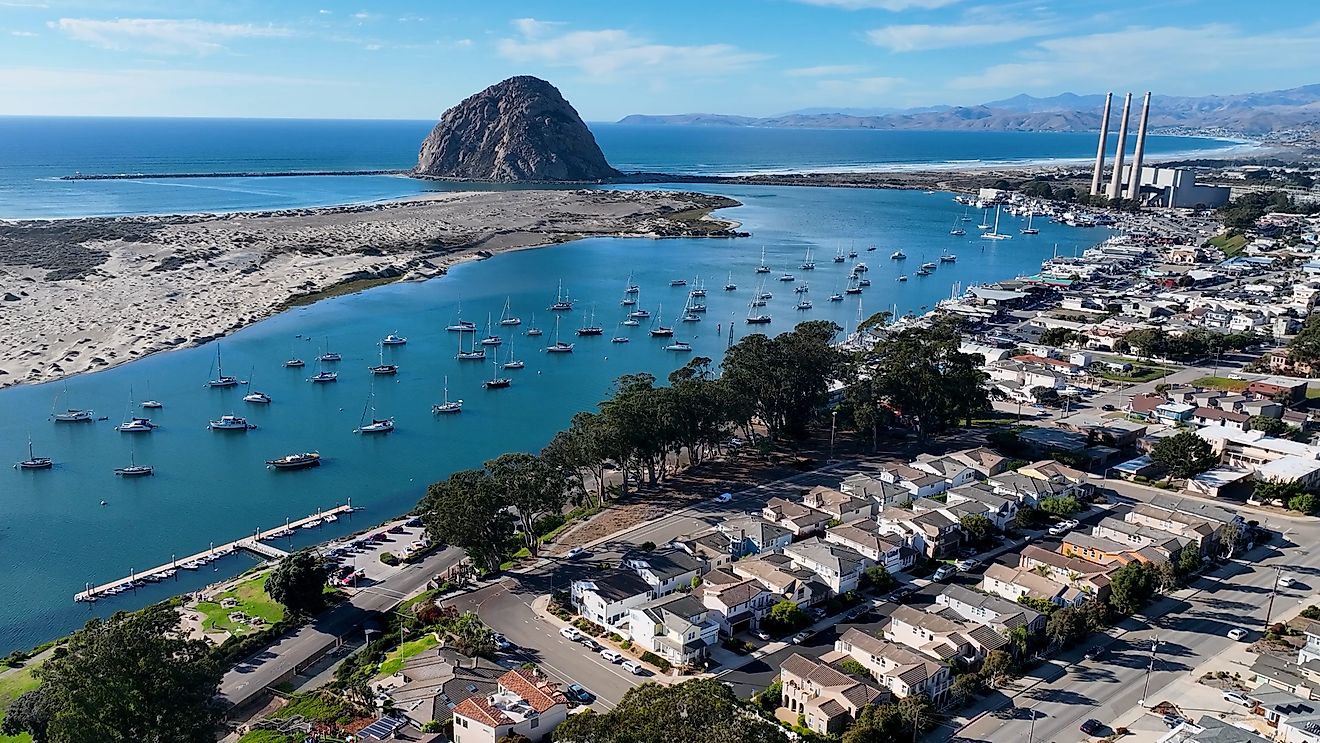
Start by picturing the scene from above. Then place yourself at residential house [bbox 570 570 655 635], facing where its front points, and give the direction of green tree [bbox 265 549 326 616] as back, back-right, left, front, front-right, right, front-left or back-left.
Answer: front-right

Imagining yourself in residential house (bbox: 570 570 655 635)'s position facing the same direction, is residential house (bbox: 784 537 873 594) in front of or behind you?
behind

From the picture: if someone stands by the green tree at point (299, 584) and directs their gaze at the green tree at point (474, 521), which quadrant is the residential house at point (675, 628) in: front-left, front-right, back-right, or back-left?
front-right

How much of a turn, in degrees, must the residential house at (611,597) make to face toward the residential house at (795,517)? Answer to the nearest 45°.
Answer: approximately 180°

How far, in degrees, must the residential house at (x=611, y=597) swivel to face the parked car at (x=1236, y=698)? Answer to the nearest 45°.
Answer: approximately 135° to its left

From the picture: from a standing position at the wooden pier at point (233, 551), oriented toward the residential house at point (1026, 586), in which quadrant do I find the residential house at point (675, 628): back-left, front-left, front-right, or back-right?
front-right

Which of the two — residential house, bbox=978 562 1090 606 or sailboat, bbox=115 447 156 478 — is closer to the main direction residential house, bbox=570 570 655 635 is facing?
the sailboat

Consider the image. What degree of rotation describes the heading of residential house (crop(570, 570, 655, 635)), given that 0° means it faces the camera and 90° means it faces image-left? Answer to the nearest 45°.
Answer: approximately 45°

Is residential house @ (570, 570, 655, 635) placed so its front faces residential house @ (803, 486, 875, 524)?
no

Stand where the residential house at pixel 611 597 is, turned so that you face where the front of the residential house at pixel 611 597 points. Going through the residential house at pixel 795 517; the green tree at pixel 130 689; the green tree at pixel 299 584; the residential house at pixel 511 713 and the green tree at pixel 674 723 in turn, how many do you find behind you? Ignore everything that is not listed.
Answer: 1

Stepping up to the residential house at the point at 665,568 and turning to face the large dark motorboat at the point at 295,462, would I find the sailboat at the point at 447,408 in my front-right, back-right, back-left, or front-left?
front-right

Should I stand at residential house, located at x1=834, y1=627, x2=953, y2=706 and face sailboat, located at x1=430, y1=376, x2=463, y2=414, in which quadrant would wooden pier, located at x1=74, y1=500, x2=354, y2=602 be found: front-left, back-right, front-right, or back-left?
front-left

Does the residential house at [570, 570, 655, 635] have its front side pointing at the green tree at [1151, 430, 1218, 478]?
no

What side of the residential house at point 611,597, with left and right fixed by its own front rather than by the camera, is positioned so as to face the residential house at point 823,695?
left

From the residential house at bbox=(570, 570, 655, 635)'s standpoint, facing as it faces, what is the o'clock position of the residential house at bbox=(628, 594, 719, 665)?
the residential house at bbox=(628, 594, 719, 665) is roughly at 9 o'clock from the residential house at bbox=(570, 570, 655, 635).

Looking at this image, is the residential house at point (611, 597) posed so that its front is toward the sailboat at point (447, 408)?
no

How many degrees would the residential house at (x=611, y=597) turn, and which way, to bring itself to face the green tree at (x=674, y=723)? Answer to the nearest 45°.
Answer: approximately 45° to its left

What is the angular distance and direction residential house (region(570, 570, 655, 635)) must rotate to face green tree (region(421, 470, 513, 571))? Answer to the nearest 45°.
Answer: approximately 90° to its right
